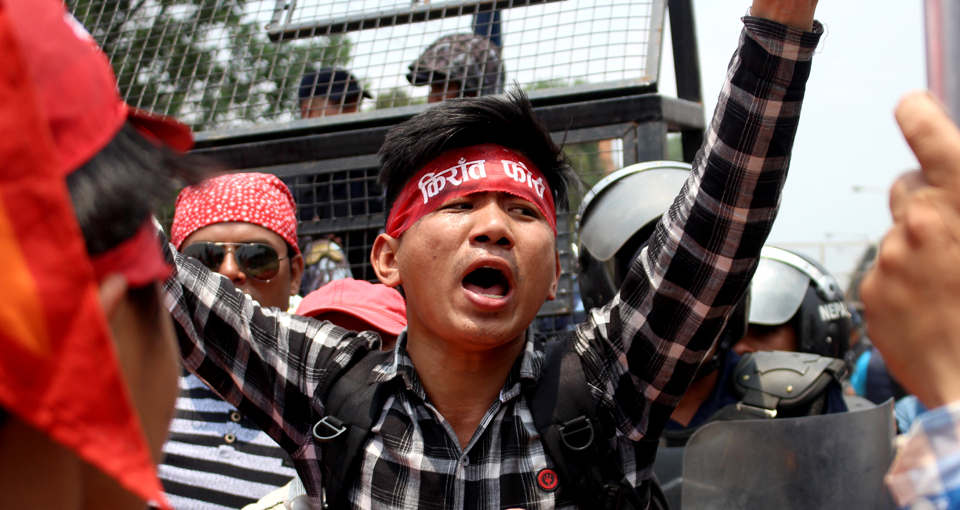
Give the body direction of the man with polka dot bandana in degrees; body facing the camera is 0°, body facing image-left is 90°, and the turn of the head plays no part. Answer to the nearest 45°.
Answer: approximately 0°

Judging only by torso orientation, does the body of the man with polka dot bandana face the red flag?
yes

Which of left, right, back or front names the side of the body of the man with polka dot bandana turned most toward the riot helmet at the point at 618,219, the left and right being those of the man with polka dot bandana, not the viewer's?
left

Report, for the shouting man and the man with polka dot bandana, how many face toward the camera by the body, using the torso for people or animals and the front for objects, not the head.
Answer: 2

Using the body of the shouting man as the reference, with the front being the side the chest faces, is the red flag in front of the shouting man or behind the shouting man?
in front

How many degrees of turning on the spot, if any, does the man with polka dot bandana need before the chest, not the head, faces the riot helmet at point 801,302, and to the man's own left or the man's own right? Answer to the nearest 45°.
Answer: approximately 90° to the man's own left
